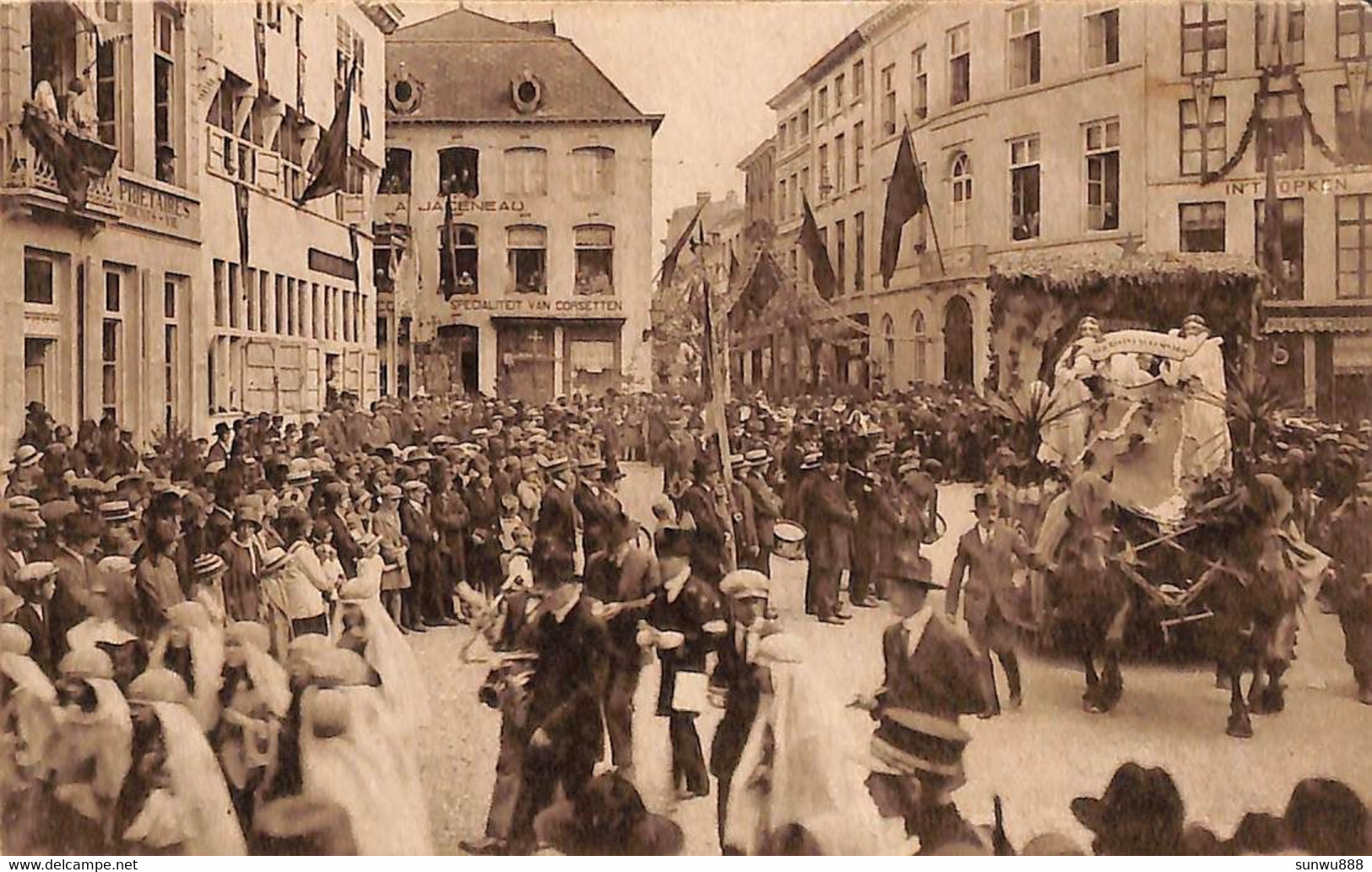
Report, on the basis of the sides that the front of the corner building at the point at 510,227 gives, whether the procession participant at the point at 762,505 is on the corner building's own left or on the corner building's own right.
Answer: on the corner building's own left

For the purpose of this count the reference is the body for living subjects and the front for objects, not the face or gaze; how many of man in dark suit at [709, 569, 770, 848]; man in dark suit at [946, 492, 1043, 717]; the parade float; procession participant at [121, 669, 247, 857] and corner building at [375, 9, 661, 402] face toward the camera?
4

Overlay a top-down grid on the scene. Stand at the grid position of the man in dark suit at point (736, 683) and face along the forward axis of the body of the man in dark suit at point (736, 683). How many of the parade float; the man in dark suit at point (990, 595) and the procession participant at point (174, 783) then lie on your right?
1

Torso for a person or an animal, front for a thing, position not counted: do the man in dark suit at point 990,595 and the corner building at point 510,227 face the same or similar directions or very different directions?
same or similar directions

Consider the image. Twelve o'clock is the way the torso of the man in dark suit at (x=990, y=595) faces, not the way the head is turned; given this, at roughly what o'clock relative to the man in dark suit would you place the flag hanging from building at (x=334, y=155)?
The flag hanging from building is roughly at 3 o'clock from the man in dark suit.

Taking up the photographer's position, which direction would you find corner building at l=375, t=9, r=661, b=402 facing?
facing the viewer

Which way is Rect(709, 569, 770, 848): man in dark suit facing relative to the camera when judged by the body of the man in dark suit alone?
toward the camera

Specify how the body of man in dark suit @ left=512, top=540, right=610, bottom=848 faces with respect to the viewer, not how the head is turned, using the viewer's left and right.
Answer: facing the viewer and to the left of the viewer
